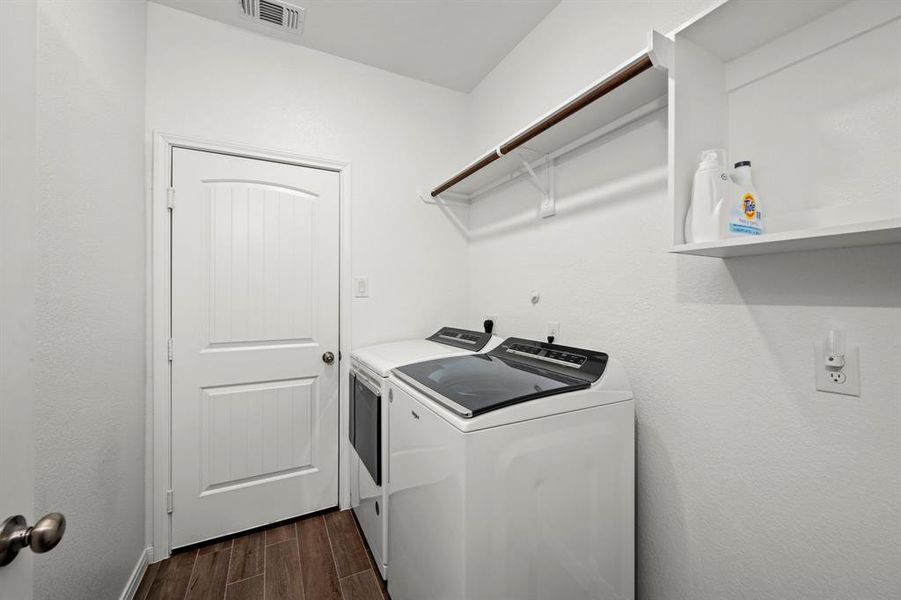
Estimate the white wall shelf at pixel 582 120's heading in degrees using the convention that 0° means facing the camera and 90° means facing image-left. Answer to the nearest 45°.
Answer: approximately 45°

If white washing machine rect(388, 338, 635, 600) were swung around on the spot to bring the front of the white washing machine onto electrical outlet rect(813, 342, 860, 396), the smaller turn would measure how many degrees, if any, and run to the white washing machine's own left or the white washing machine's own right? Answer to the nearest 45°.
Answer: approximately 135° to the white washing machine's own left

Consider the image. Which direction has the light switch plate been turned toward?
toward the camera

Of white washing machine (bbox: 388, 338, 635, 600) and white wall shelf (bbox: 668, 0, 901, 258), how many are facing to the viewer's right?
0

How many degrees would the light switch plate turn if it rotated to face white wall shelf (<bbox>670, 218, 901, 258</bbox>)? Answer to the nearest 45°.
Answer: approximately 45° to its left

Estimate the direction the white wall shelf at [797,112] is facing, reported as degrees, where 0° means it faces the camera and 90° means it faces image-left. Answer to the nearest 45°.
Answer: approximately 45°

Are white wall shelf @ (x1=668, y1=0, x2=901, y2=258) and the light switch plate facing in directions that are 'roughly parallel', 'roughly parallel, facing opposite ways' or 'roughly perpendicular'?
roughly perpendicular

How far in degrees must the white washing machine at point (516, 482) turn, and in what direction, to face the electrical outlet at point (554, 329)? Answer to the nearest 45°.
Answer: approximately 135° to its right
